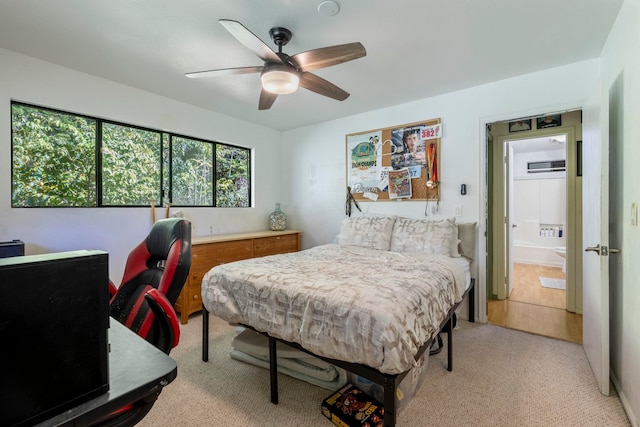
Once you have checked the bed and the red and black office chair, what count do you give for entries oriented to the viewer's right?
0

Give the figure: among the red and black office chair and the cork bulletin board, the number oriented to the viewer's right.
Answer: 0

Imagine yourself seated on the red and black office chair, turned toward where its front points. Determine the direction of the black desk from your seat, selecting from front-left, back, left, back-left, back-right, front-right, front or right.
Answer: front-left

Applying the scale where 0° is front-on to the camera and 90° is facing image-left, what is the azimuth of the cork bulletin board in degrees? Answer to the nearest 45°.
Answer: approximately 45°

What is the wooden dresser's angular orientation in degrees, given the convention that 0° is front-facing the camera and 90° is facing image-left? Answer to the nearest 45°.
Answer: approximately 315°

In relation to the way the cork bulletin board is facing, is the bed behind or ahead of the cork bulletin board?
ahead

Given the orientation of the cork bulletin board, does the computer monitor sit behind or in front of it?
in front

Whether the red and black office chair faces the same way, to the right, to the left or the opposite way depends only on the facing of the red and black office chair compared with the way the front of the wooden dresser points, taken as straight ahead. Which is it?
to the right

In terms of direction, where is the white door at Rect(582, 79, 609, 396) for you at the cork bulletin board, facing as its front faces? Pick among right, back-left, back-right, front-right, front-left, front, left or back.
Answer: left

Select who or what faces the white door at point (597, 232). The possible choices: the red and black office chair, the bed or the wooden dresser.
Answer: the wooden dresser

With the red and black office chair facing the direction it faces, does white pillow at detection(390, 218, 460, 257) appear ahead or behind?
behind

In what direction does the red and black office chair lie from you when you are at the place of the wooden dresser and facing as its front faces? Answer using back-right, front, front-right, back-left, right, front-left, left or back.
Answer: front-right

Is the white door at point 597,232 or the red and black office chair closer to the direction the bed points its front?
the red and black office chair
